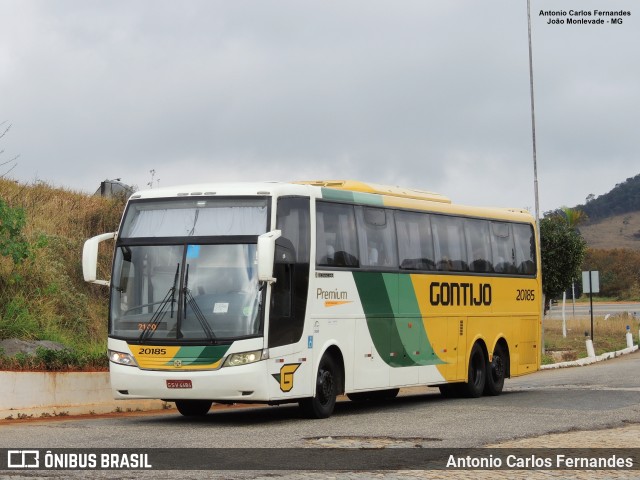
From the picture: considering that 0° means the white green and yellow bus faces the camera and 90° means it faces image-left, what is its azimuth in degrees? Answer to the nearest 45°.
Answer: approximately 45°

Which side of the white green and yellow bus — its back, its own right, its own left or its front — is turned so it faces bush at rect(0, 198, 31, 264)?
right
